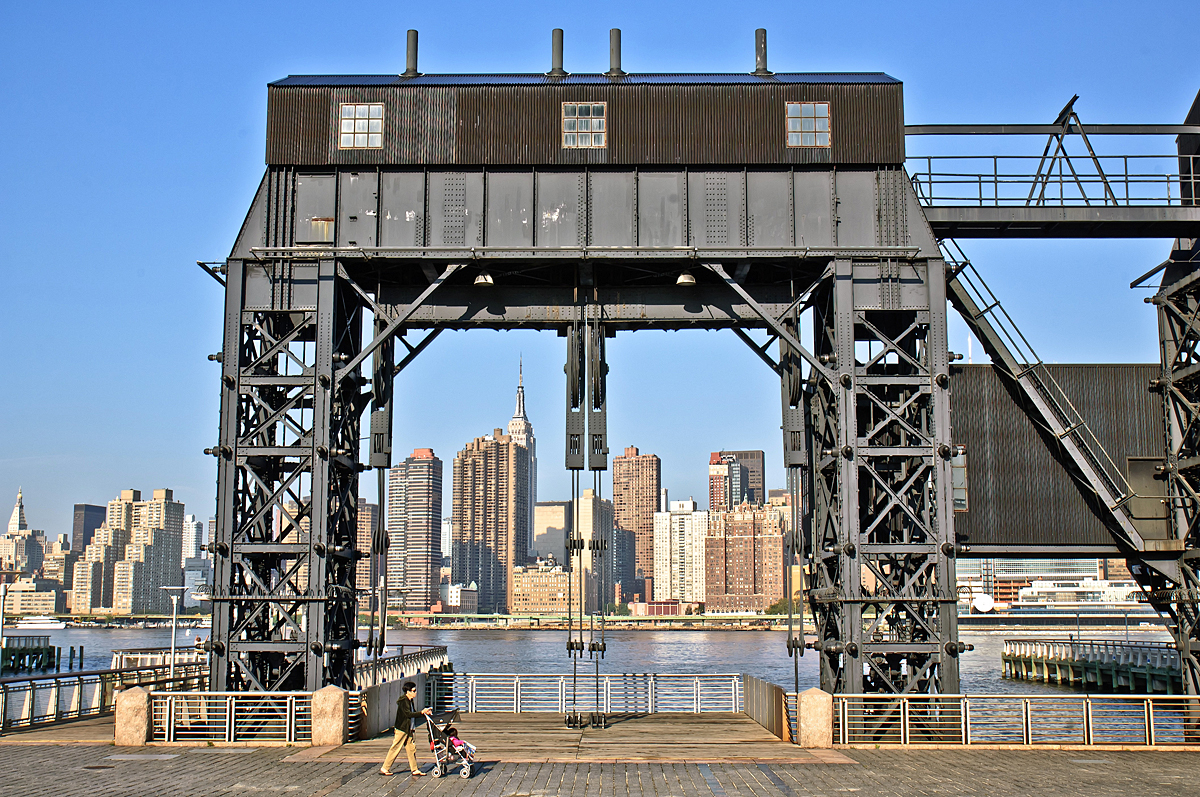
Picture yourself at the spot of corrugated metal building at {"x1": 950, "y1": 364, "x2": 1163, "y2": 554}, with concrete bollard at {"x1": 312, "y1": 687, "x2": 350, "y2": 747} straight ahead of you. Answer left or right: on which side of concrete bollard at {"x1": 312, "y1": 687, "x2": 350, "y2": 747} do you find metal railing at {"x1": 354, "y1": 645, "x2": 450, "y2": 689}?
right

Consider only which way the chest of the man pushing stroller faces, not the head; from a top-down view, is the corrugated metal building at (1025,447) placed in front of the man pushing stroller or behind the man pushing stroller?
in front

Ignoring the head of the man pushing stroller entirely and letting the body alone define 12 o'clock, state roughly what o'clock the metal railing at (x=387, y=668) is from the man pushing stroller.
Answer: The metal railing is roughly at 9 o'clock from the man pushing stroller.

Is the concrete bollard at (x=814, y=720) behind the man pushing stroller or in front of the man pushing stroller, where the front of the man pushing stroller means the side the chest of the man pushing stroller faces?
in front

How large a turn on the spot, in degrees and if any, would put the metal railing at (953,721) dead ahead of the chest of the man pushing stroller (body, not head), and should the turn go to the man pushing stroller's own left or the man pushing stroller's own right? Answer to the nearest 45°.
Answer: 0° — they already face it

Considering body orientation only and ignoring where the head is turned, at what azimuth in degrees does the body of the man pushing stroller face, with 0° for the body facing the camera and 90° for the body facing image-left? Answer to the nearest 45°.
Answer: approximately 270°

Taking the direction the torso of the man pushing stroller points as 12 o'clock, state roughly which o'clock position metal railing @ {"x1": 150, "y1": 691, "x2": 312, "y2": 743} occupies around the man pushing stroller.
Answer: The metal railing is roughly at 8 o'clock from the man pushing stroller.

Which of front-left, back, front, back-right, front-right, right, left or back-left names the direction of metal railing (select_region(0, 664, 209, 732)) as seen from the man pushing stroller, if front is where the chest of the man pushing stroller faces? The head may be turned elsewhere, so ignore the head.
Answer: back-left

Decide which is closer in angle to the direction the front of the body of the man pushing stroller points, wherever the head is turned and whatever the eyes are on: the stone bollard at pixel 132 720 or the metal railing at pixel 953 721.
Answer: the metal railing
